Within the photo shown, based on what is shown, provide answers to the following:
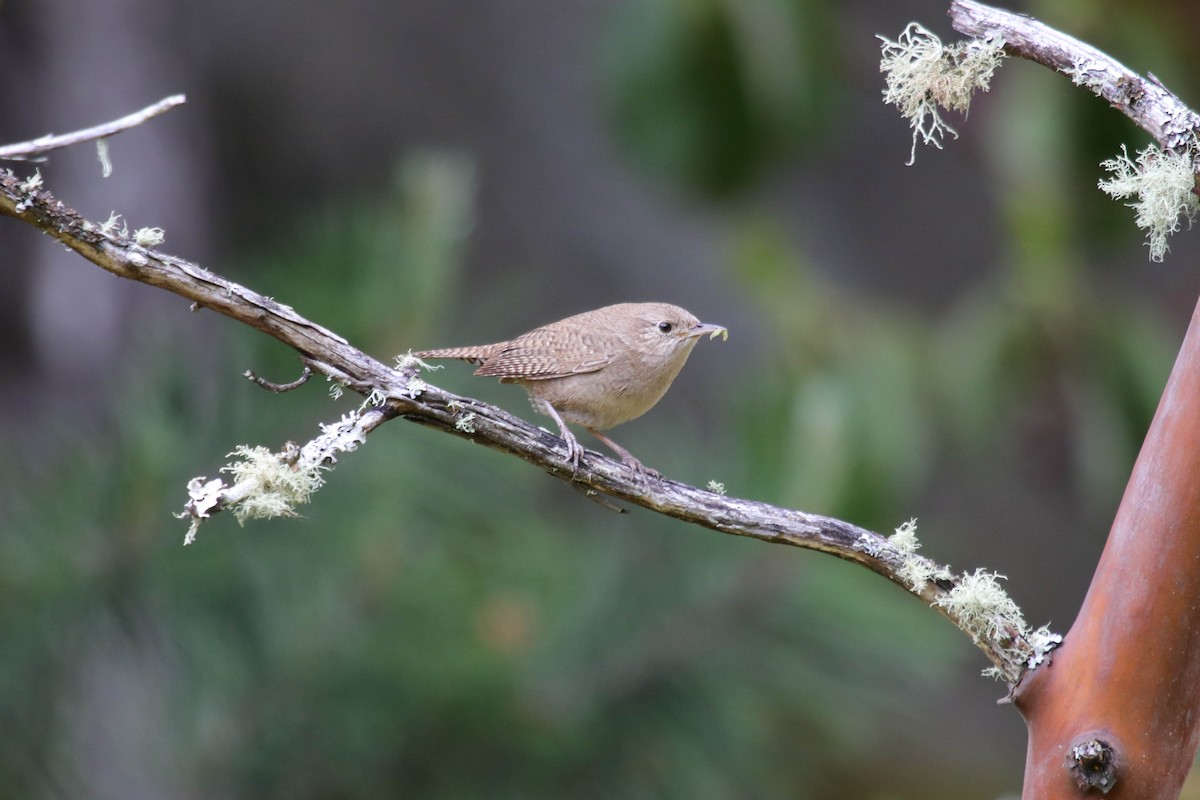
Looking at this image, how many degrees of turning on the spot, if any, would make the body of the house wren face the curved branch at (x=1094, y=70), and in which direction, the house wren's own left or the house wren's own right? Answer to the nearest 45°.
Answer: approximately 45° to the house wren's own right

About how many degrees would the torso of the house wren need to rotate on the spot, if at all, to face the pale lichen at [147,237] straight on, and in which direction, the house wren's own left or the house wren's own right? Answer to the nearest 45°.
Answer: approximately 135° to the house wren's own right

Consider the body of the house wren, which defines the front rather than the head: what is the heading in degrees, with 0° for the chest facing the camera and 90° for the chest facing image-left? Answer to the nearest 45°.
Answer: approximately 270°

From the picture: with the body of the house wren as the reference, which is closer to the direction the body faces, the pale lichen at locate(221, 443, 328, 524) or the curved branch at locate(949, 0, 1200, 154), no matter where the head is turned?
the curved branch

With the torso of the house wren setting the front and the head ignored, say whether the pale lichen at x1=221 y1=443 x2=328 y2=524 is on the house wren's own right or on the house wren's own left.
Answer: on the house wren's own right
